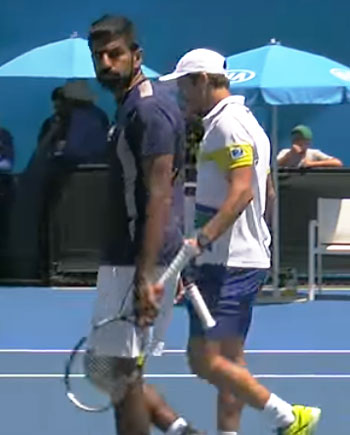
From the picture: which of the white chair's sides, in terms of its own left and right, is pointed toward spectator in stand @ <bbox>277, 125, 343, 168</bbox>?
back

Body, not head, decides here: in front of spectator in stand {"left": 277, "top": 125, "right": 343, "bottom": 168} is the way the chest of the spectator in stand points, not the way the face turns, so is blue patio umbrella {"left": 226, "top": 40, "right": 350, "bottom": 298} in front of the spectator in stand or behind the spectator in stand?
in front

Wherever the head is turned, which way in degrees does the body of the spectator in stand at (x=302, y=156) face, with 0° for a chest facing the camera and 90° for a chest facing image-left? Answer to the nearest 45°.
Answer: approximately 0°

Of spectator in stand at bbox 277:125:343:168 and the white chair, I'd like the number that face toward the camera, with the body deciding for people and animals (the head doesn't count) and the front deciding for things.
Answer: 2

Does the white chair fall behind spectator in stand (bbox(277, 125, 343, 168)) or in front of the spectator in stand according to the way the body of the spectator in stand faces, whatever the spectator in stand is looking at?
in front

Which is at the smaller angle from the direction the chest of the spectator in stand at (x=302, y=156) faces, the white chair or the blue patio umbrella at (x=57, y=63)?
the white chair

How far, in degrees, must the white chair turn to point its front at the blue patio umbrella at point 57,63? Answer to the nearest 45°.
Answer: approximately 90° to its right
